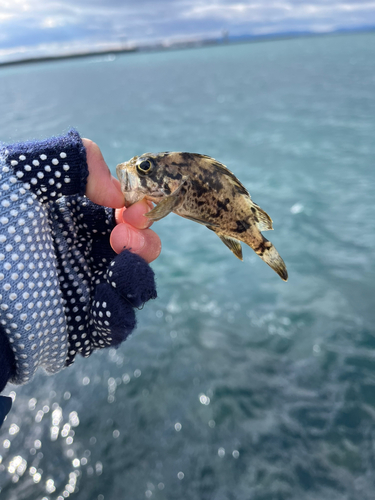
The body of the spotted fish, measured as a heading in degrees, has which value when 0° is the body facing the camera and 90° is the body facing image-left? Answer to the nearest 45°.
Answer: approximately 90°
